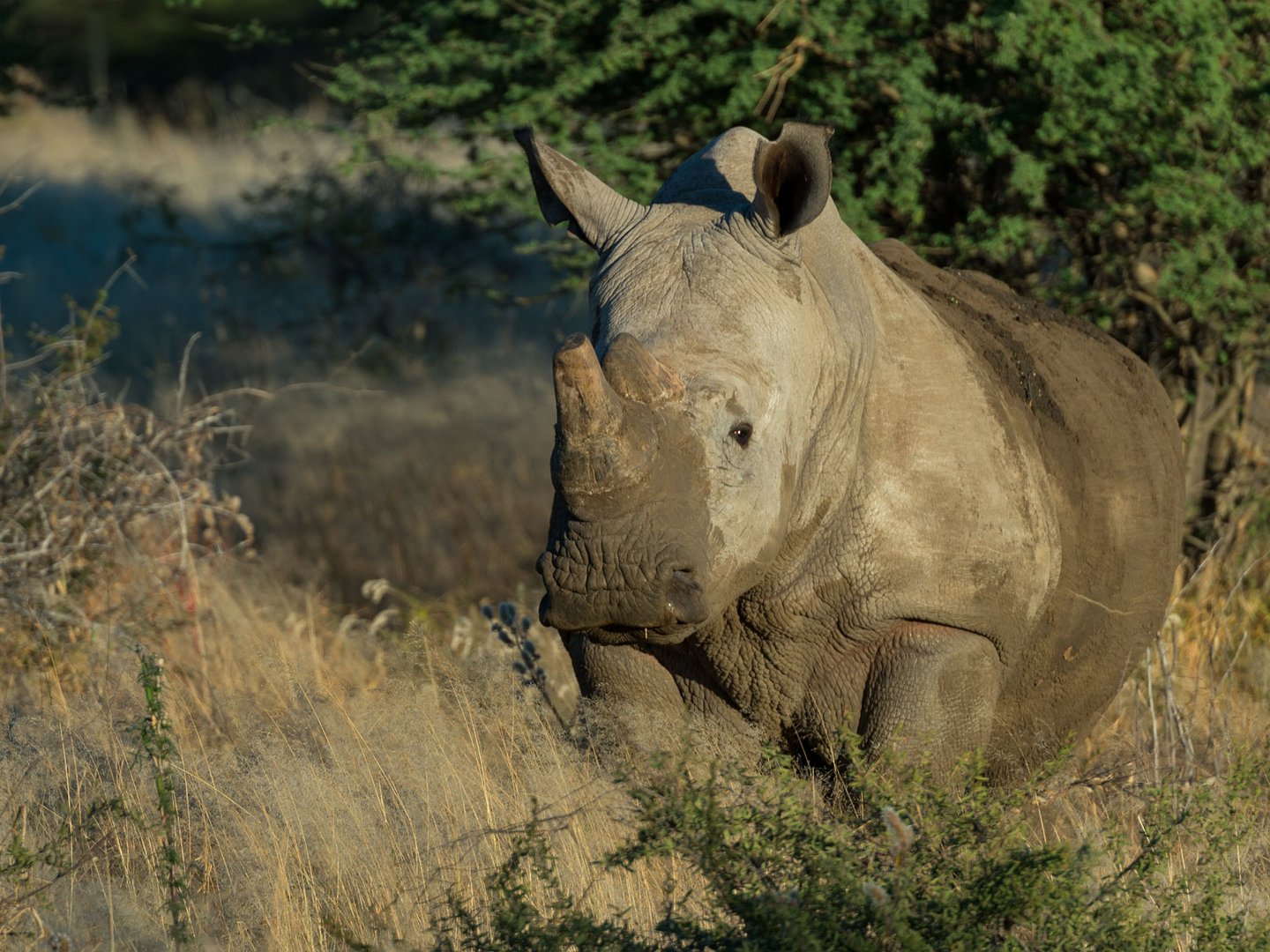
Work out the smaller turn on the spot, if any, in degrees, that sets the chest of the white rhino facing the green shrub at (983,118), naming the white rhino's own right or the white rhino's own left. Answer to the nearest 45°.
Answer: approximately 135° to the white rhino's own right

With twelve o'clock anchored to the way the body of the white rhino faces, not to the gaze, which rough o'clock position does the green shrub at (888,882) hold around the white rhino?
The green shrub is roughly at 10 o'clock from the white rhino.

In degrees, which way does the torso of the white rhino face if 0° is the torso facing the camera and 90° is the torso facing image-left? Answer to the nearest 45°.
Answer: approximately 45°
